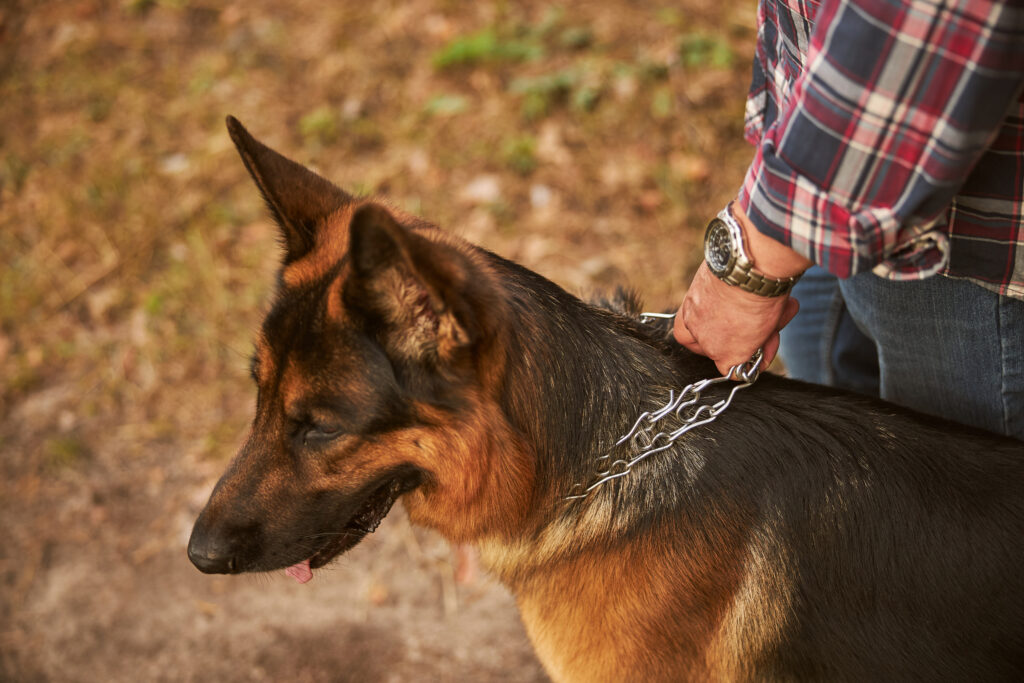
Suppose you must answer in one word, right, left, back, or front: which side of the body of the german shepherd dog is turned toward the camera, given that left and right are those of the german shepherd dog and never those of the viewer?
left
